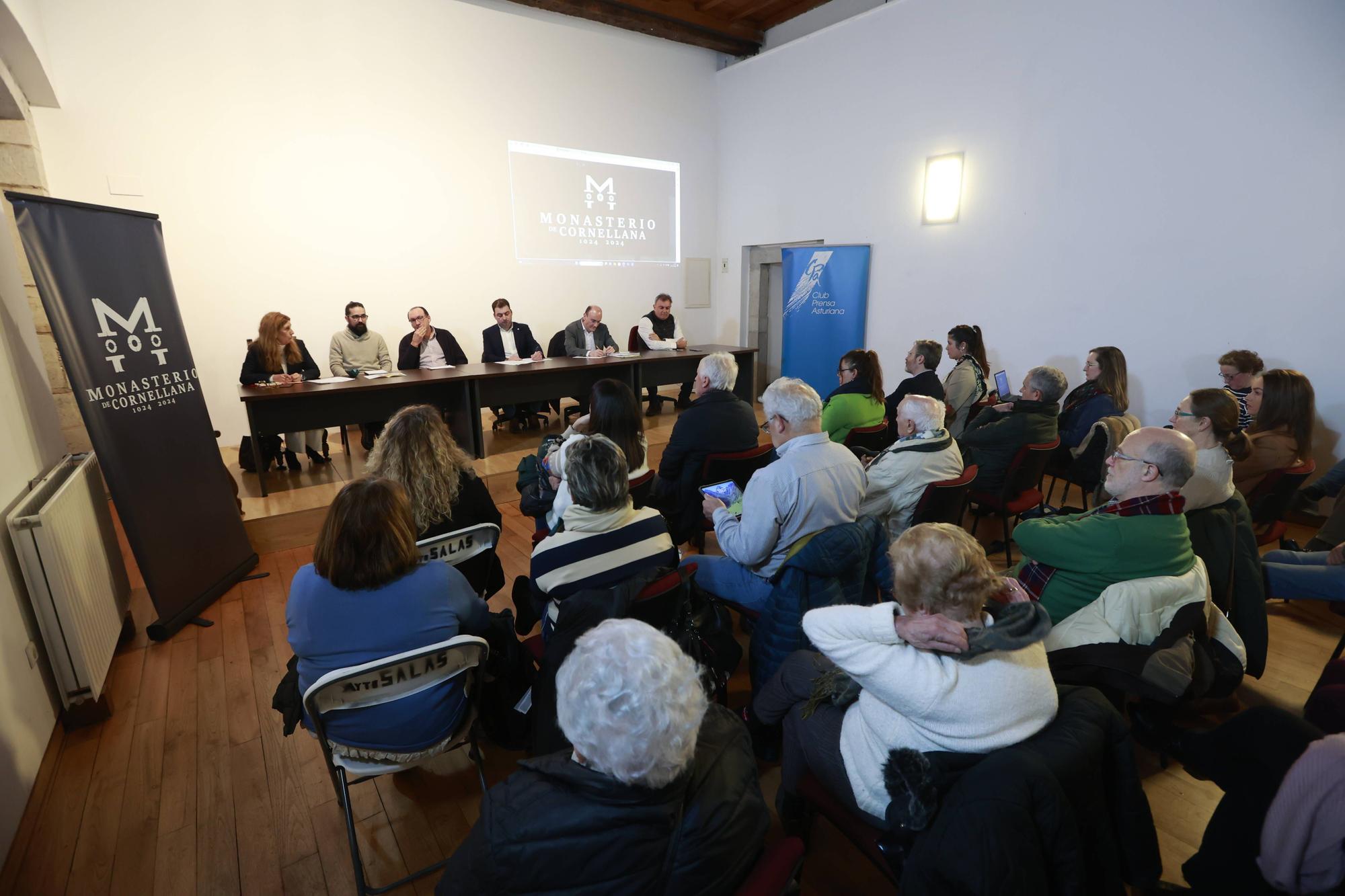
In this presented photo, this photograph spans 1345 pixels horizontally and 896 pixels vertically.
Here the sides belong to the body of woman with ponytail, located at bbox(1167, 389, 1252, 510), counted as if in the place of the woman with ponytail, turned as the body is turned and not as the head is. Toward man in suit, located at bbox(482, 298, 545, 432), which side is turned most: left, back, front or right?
front

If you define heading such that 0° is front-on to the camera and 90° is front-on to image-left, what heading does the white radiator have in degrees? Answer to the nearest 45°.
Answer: approximately 270°

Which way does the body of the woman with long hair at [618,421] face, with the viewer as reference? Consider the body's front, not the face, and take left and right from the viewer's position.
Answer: facing away from the viewer and to the left of the viewer

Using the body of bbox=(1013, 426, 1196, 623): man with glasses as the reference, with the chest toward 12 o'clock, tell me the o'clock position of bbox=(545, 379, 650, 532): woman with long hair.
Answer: The woman with long hair is roughly at 12 o'clock from the man with glasses.

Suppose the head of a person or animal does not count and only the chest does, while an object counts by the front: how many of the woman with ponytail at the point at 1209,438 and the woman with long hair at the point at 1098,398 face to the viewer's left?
2

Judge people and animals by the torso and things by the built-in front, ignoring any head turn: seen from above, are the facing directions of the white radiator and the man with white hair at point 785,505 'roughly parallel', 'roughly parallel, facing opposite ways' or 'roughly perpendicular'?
roughly perpendicular

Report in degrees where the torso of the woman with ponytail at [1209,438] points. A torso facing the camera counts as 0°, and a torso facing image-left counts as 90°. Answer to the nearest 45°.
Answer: approximately 90°

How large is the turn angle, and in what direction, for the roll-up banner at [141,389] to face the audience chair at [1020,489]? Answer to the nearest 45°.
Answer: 0° — it already faces it

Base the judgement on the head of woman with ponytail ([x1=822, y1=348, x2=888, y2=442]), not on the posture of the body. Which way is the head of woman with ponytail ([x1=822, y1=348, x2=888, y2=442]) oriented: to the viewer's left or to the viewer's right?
to the viewer's left

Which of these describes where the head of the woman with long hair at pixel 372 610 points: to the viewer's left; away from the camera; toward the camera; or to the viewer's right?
away from the camera

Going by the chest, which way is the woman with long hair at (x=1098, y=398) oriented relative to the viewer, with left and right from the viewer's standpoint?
facing to the left of the viewer
